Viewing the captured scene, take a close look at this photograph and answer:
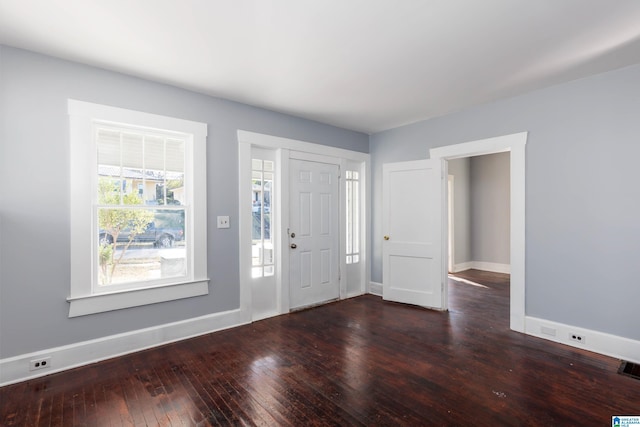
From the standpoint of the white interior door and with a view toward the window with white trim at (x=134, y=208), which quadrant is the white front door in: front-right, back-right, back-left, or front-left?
front-right

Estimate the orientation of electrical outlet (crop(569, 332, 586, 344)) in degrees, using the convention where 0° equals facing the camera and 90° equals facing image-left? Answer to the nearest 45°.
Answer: approximately 0°

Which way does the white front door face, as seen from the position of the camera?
facing the viewer and to the right of the viewer

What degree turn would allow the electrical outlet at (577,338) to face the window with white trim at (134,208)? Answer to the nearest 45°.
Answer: approximately 45° to its right

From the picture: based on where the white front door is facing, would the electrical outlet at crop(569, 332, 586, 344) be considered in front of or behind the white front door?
in front

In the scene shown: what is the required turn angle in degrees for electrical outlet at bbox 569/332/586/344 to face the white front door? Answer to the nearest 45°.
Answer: approximately 90° to its right

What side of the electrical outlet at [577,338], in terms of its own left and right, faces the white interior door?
right

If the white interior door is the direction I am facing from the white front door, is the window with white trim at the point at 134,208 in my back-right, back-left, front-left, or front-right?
back-right

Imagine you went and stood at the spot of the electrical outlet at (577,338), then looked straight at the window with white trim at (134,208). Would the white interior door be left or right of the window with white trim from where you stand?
right

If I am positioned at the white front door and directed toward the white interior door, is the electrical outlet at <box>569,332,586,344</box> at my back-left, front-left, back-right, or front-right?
front-right

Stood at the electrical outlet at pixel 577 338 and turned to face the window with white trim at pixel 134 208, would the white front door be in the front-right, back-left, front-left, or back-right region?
front-right

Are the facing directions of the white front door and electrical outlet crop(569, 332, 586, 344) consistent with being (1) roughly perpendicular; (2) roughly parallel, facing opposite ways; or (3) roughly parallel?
roughly perpendicular

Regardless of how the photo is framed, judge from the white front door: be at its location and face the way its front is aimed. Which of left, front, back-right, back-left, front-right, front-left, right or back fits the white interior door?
front-left

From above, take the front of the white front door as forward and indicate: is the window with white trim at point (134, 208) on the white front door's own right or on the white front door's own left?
on the white front door's own right
